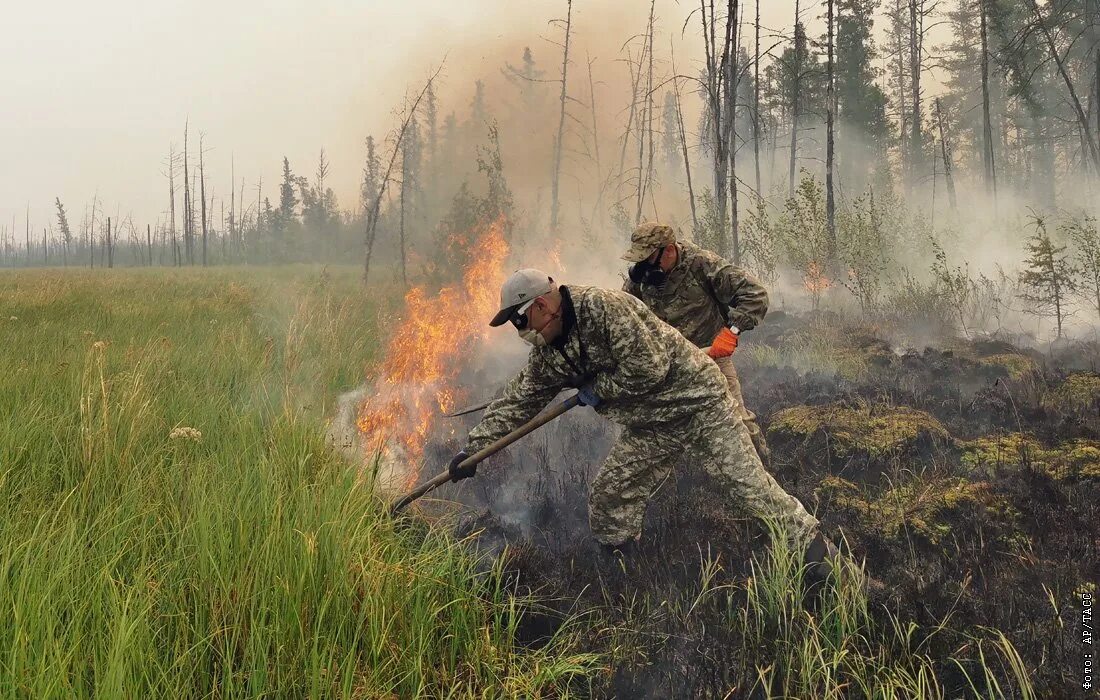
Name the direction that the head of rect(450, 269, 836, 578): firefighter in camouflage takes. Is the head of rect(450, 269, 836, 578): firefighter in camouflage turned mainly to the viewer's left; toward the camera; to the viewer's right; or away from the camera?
to the viewer's left

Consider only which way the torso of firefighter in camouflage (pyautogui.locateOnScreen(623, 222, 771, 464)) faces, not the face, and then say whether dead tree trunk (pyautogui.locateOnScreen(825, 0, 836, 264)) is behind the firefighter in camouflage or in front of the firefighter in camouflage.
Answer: behind

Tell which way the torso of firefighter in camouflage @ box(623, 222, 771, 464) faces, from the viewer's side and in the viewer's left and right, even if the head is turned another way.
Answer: facing the viewer and to the left of the viewer

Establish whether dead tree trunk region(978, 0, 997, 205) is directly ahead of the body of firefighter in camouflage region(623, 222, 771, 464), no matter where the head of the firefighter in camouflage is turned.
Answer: no

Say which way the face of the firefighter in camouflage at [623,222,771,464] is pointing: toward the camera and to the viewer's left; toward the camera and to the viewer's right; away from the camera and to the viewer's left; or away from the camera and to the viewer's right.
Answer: toward the camera and to the viewer's left

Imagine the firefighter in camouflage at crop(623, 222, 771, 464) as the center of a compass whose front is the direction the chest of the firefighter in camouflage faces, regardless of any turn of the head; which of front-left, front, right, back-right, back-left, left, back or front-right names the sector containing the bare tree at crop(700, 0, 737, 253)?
back-right

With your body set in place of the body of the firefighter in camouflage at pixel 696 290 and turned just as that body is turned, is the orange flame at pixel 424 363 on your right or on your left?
on your right
